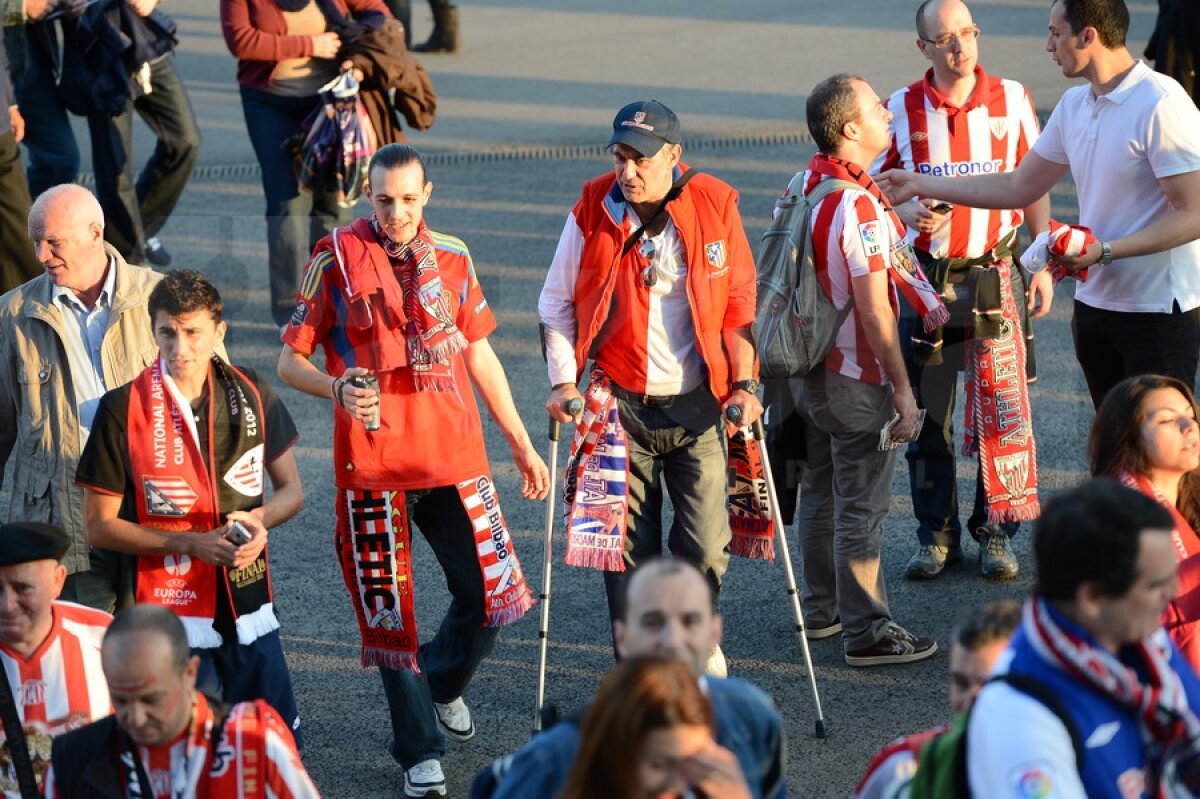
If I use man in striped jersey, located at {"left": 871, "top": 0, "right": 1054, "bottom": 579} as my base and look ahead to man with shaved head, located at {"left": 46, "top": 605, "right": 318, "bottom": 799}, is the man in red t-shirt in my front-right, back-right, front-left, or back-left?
front-right

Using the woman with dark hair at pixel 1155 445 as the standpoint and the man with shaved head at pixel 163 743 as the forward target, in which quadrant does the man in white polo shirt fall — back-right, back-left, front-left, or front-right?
back-right

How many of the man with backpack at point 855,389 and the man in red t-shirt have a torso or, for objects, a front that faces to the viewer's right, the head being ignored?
1

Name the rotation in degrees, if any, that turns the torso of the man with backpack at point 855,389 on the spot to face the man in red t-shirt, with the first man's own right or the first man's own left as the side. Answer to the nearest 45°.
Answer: approximately 135° to the first man's own right

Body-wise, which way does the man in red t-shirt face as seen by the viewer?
toward the camera

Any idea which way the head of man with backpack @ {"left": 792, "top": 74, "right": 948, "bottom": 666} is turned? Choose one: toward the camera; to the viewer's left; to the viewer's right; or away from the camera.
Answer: to the viewer's right

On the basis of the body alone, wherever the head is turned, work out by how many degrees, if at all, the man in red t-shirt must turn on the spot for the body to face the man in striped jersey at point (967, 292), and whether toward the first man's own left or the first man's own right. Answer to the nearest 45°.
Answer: approximately 135° to the first man's own left

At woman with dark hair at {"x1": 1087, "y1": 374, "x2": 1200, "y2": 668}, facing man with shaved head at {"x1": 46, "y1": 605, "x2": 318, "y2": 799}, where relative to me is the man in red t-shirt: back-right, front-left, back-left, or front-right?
front-right

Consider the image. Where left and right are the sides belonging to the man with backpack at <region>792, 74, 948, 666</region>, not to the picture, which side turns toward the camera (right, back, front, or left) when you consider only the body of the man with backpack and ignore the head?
right
